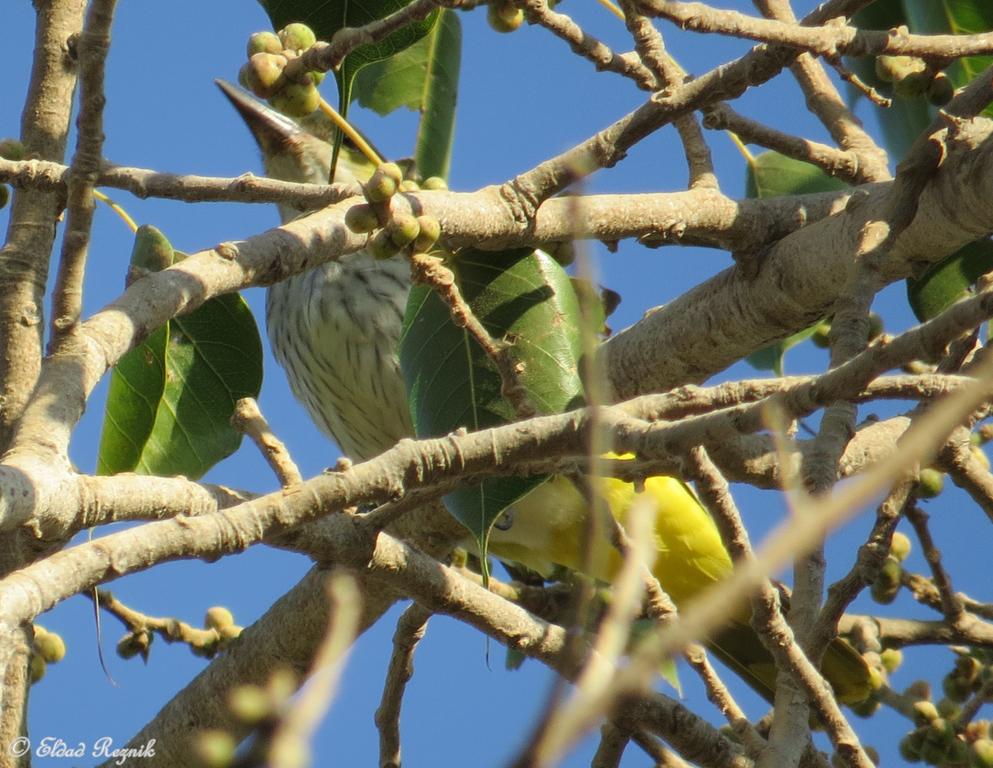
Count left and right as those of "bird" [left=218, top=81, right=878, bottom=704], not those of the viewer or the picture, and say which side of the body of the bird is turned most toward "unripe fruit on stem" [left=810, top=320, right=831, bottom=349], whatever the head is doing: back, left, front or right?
back

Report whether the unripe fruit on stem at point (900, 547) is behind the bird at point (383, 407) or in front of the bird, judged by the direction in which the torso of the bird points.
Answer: behind

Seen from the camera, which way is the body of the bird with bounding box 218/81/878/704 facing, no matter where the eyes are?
to the viewer's left

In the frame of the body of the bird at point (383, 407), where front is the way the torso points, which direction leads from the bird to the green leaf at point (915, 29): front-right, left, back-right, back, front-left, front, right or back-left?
back-left
